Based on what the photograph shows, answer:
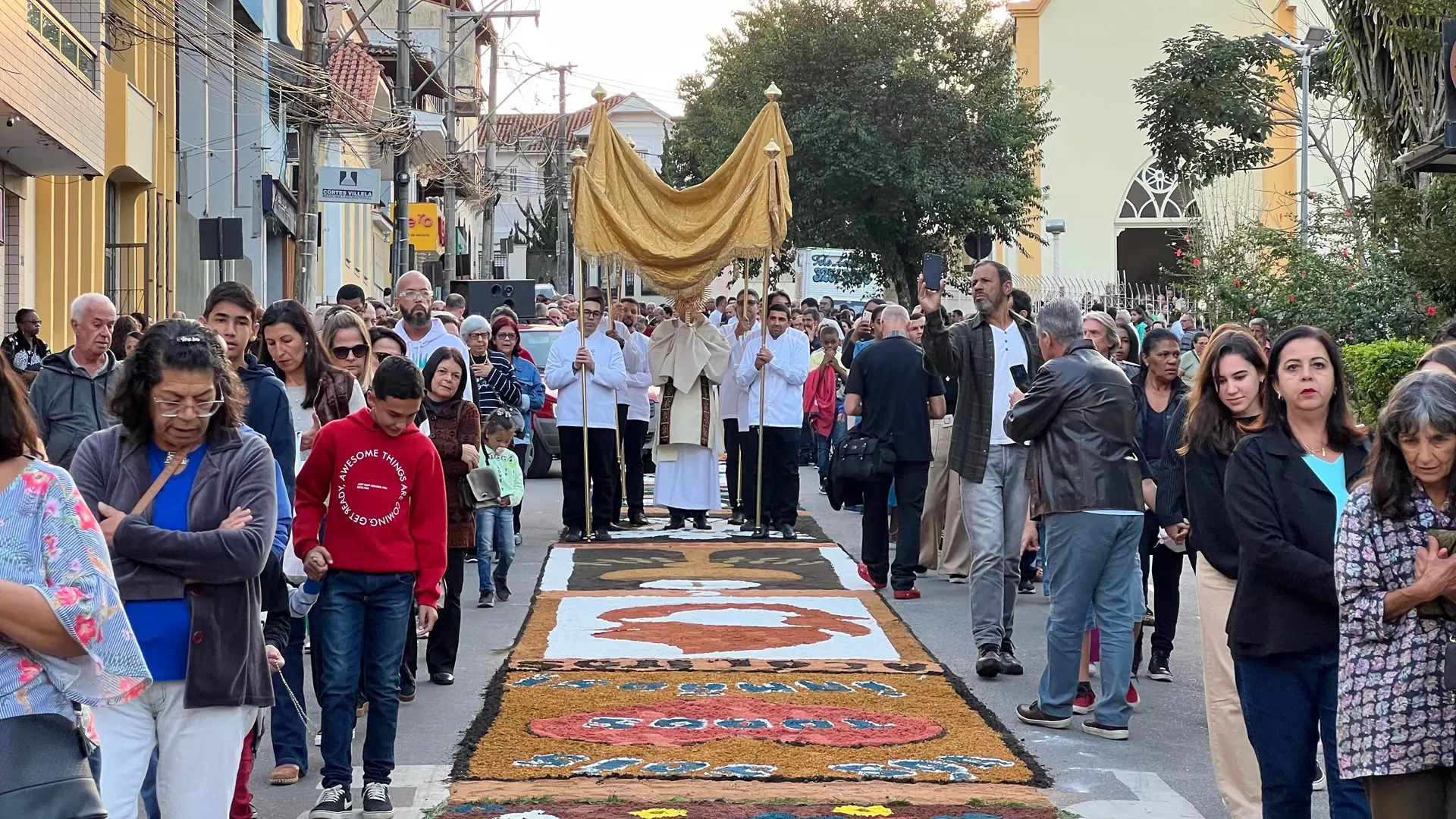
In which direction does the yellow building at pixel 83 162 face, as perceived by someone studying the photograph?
facing the viewer and to the right of the viewer

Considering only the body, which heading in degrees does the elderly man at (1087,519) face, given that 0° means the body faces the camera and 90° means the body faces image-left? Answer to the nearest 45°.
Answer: approximately 135°

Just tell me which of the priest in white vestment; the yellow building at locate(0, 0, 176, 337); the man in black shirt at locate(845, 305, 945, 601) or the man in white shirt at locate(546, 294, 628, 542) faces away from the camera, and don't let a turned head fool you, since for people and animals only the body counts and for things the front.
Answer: the man in black shirt

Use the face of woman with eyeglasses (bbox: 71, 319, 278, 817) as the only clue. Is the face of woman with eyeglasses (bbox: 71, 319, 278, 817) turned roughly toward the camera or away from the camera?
toward the camera

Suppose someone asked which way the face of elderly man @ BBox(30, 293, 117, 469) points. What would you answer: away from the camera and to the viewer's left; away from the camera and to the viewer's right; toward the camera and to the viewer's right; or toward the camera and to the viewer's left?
toward the camera and to the viewer's right

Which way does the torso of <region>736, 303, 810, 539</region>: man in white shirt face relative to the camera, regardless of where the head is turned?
toward the camera

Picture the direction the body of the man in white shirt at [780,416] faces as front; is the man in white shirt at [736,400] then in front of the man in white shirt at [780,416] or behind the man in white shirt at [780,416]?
behind

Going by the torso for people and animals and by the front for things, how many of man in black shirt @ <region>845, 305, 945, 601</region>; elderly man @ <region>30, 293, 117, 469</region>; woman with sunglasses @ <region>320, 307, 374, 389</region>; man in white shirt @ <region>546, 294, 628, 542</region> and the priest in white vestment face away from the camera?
1

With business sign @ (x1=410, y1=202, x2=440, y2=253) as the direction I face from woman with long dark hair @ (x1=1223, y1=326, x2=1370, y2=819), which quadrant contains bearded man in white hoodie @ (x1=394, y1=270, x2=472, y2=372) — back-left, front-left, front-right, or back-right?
front-left

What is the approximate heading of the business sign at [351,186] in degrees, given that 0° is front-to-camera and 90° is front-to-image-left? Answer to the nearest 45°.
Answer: approximately 0°

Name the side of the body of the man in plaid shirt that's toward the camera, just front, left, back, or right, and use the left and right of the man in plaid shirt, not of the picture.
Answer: front

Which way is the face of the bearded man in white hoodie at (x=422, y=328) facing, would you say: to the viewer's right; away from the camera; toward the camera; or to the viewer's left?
toward the camera

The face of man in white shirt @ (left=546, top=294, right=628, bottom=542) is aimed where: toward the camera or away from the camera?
toward the camera

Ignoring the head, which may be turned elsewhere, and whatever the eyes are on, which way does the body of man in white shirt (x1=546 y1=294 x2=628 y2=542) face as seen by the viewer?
toward the camera

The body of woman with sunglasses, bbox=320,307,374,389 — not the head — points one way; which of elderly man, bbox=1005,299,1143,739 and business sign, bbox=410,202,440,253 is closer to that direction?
the elderly man

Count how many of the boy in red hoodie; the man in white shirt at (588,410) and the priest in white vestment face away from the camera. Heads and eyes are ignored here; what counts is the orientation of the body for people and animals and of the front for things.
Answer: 0

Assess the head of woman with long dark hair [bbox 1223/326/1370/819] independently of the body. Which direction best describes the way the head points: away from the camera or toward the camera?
toward the camera
